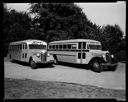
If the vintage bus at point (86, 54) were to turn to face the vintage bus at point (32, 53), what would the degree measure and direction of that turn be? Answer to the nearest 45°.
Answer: approximately 135° to its right

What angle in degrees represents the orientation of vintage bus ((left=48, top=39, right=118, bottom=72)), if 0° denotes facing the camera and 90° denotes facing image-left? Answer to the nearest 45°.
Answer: approximately 315°

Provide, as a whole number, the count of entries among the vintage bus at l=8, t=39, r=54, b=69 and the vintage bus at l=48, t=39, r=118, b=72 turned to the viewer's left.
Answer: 0
